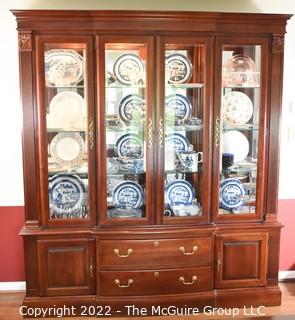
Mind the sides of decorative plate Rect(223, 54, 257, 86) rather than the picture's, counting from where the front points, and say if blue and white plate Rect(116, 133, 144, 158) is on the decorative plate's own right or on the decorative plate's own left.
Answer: on the decorative plate's own right

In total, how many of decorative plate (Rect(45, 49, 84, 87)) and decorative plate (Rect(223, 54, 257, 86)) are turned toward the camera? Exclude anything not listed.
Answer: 2

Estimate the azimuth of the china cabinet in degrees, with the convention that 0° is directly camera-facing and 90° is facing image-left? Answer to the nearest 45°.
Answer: approximately 0°

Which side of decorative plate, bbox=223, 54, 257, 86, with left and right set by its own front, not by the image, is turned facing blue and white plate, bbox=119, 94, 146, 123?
right

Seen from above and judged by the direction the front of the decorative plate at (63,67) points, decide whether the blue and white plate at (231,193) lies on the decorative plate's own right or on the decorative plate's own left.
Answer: on the decorative plate's own left

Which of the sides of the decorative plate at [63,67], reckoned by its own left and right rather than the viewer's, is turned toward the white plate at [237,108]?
left
